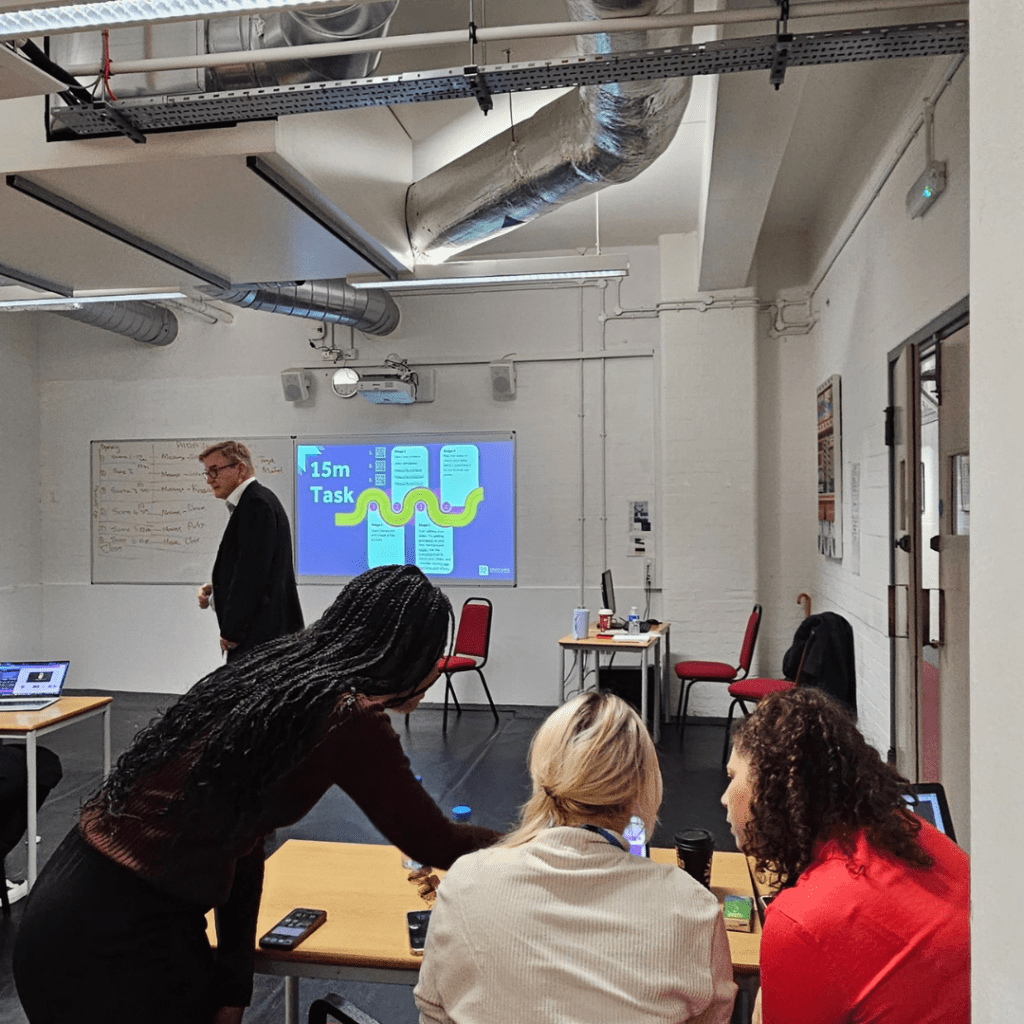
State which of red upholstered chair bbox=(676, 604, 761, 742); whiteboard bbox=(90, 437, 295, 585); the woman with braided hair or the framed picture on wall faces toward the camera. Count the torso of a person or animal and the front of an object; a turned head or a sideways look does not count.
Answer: the whiteboard

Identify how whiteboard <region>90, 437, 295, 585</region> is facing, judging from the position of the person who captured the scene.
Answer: facing the viewer

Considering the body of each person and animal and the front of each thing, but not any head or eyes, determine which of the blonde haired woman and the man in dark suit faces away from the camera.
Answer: the blonde haired woman

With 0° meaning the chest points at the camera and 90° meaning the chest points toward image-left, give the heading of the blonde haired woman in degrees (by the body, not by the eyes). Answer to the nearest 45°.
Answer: approximately 180°

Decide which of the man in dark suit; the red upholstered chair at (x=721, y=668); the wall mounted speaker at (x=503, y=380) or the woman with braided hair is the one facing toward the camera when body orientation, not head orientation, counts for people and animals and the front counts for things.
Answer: the wall mounted speaker

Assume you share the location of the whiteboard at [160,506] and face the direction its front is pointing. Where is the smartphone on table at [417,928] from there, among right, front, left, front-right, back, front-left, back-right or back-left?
front

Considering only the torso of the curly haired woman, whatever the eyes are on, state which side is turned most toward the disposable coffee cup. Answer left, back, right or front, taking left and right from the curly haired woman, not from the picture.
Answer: front

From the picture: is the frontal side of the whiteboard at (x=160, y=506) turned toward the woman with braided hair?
yes

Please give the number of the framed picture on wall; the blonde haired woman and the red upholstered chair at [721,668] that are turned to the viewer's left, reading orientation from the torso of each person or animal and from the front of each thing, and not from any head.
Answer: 2

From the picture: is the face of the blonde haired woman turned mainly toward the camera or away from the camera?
away from the camera

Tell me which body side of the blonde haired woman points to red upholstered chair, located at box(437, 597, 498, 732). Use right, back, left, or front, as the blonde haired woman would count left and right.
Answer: front

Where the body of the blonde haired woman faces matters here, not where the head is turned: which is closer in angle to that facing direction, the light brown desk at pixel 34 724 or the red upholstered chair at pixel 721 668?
the red upholstered chair

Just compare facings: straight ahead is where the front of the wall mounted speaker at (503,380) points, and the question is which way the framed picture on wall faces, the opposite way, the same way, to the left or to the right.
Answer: to the right

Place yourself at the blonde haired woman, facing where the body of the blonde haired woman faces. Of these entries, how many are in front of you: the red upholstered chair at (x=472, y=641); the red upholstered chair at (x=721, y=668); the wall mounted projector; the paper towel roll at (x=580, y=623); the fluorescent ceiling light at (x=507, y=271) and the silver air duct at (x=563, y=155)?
6

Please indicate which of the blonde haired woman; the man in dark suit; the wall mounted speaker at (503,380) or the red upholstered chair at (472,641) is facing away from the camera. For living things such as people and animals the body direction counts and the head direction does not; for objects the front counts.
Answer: the blonde haired woman
